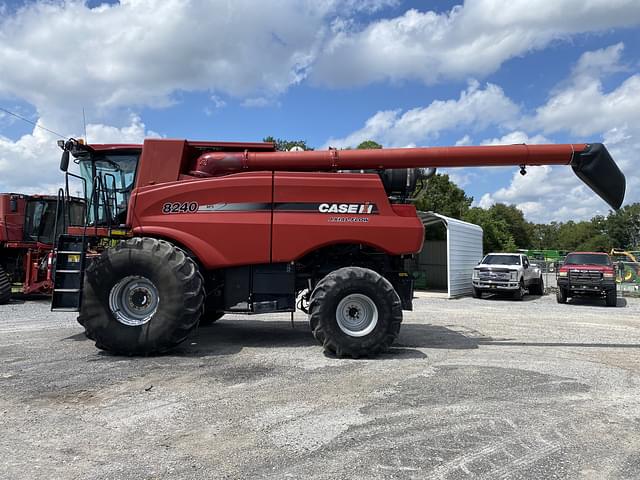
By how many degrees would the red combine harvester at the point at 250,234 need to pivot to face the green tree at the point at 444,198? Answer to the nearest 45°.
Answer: approximately 90° to its right

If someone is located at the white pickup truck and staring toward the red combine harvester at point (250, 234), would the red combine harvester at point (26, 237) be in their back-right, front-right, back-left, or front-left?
front-right

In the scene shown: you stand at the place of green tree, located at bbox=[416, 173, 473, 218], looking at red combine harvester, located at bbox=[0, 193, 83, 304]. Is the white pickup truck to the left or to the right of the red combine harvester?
left

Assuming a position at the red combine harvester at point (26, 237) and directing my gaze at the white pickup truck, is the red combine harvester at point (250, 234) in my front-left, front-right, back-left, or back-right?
front-right

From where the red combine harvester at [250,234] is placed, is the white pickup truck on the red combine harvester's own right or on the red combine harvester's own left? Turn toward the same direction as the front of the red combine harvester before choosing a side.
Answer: on the red combine harvester's own right

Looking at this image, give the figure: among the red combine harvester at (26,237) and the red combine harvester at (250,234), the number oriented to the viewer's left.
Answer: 1

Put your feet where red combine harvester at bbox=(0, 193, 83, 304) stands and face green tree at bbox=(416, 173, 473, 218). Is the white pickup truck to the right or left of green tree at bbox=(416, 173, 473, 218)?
right

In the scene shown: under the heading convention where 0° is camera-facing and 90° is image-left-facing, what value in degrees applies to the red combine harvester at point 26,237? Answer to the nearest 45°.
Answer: approximately 315°

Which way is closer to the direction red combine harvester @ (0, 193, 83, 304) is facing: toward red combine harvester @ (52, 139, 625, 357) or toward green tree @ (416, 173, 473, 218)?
the red combine harvester @ (52, 139, 625, 357)

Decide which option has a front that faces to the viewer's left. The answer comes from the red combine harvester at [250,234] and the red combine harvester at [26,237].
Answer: the red combine harvester at [250,234]

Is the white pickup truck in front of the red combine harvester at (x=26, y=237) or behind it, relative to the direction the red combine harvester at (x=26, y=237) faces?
in front

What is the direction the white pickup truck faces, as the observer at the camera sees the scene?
facing the viewer and to the left of the viewer

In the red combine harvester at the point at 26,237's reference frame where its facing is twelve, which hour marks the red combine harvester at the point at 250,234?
The red combine harvester at the point at 250,234 is roughly at 1 o'clock from the red combine harvester at the point at 26,237.

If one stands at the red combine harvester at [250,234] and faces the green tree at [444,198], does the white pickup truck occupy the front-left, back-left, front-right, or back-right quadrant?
front-right

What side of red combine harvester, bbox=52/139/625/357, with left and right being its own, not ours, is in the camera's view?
left

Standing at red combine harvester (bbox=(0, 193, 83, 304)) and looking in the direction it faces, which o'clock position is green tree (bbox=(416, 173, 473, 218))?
The green tree is roughly at 8 o'clock from the red combine harvester.
